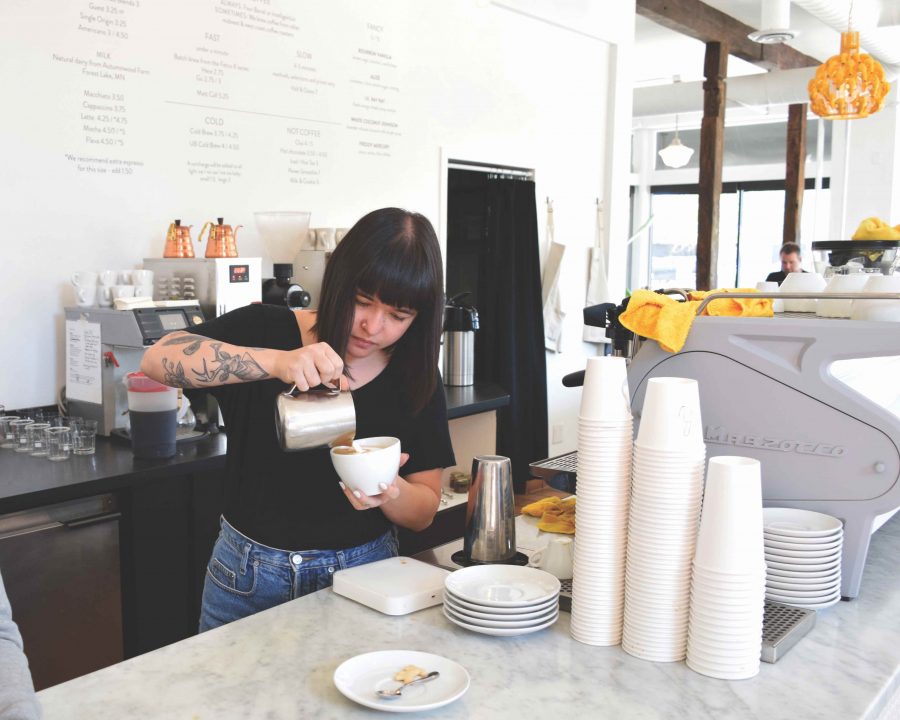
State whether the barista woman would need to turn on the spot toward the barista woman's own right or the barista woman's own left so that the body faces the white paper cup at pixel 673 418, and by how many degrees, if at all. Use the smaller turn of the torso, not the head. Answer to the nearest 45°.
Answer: approximately 45° to the barista woman's own left

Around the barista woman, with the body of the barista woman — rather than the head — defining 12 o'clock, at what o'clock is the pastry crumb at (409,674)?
The pastry crumb is roughly at 12 o'clock from the barista woman.

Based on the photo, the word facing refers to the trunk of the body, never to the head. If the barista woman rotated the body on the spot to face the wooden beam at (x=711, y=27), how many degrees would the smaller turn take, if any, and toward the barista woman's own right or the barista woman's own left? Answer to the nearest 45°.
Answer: approximately 135° to the barista woman's own left

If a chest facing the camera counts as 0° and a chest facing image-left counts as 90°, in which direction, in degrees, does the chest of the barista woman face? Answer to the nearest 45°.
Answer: approximately 0°

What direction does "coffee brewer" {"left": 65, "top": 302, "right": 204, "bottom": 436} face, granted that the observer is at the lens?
facing the viewer and to the right of the viewer

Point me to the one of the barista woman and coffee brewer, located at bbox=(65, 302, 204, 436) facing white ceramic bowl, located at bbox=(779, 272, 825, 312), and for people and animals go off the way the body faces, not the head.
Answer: the coffee brewer

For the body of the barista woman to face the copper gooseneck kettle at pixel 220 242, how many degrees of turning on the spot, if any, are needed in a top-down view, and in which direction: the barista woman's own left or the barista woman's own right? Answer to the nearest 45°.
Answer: approximately 180°

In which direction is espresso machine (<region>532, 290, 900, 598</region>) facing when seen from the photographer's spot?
facing to the left of the viewer

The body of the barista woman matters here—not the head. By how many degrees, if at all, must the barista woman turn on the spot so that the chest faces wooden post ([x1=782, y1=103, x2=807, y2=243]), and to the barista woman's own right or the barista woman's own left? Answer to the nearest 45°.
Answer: approximately 135° to the barista woman's own left

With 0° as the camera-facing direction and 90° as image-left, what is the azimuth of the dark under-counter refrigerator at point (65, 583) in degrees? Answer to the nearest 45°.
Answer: approximately 315°
